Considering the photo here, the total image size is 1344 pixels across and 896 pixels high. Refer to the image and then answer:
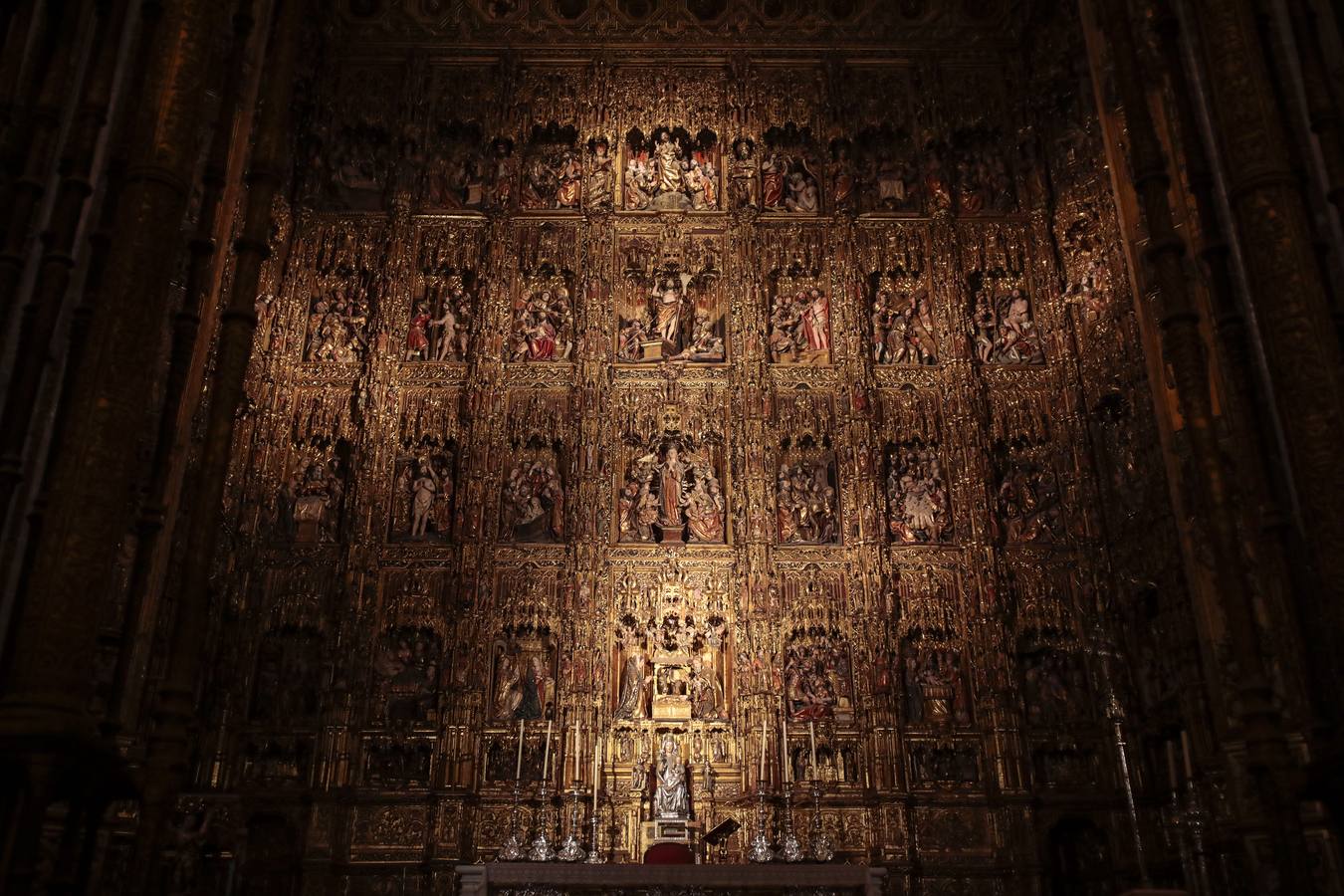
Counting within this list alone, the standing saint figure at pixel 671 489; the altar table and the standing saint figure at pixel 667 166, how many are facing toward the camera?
3

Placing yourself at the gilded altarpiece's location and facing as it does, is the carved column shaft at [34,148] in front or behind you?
in front

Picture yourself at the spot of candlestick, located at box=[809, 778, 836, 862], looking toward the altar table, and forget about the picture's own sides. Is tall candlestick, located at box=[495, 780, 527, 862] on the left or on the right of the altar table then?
right

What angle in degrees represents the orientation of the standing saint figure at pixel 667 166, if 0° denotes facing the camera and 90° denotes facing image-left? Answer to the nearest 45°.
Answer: approximately 0°
